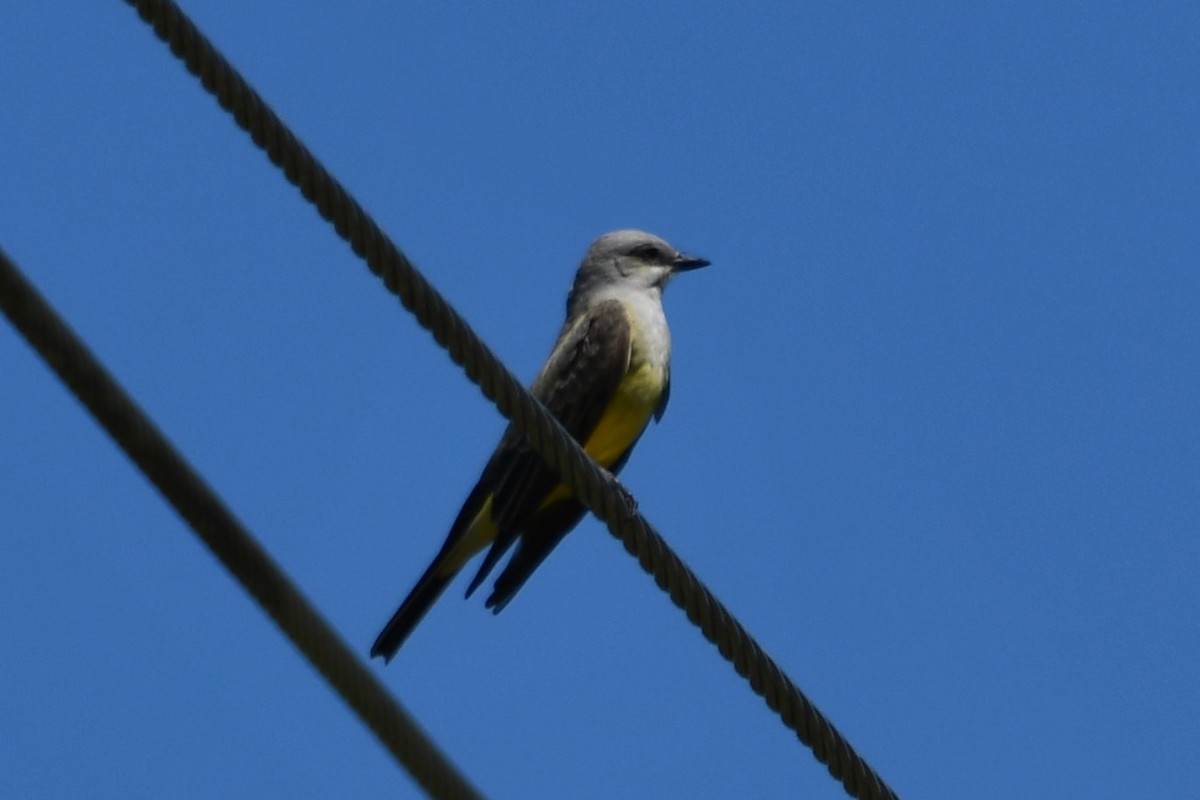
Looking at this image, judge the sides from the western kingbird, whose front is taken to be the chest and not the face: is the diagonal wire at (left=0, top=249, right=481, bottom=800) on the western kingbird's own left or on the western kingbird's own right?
on the western kingbird's own right

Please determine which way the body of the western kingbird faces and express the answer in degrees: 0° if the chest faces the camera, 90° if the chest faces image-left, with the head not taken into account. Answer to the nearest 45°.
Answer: approximately 270°
